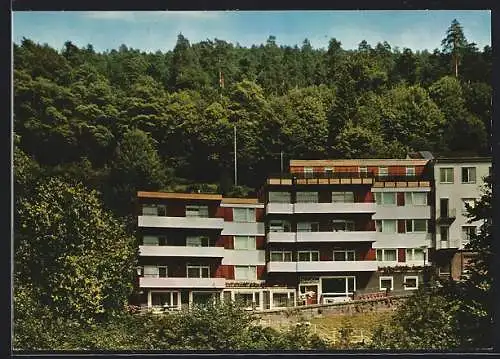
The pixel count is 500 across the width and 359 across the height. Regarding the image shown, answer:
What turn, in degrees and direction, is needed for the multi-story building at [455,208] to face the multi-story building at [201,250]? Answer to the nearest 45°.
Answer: approximately 90° to its right

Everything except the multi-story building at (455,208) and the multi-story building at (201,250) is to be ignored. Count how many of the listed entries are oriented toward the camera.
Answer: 2

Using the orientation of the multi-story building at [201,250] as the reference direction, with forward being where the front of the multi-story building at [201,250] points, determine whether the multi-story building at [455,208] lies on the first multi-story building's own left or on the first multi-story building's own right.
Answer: on the first multi-story building's own left

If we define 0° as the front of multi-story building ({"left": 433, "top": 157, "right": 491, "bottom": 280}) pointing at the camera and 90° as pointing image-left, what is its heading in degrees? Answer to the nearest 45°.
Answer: approximately 0°
